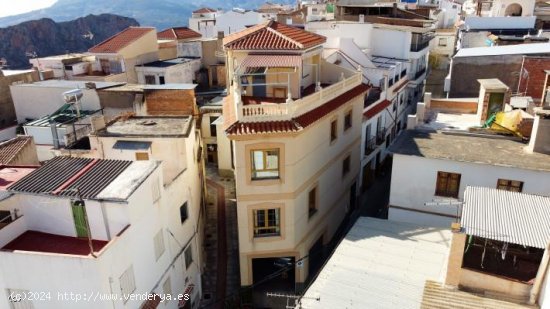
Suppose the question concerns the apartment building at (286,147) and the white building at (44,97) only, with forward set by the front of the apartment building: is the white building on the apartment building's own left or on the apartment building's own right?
on the apartment building's own right

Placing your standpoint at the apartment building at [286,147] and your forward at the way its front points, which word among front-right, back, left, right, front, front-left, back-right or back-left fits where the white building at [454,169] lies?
left

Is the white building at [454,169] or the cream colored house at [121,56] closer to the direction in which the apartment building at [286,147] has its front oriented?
the white building

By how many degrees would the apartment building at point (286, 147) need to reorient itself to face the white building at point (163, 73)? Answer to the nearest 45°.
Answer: approximately 135° to its right

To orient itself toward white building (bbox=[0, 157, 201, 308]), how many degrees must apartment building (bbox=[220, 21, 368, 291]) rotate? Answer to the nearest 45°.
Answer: approximately 45° to its right

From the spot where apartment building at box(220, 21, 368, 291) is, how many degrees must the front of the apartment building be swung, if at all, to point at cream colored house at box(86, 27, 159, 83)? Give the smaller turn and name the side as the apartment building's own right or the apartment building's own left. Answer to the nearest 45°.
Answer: approximately 135° to the apartment building's own right

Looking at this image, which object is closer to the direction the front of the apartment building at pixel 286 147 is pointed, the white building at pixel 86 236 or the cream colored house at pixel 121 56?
the white building

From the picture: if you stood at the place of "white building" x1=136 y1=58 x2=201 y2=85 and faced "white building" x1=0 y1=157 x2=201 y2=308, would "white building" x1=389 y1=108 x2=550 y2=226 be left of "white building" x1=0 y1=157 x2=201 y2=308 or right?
left

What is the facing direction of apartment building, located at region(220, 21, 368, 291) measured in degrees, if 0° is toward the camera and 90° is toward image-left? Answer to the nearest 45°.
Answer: approximately 0°
